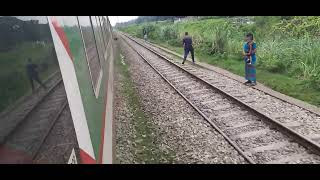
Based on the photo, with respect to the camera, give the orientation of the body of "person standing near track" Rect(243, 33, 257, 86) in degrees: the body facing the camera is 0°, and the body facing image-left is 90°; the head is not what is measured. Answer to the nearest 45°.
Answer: approximately 45°
